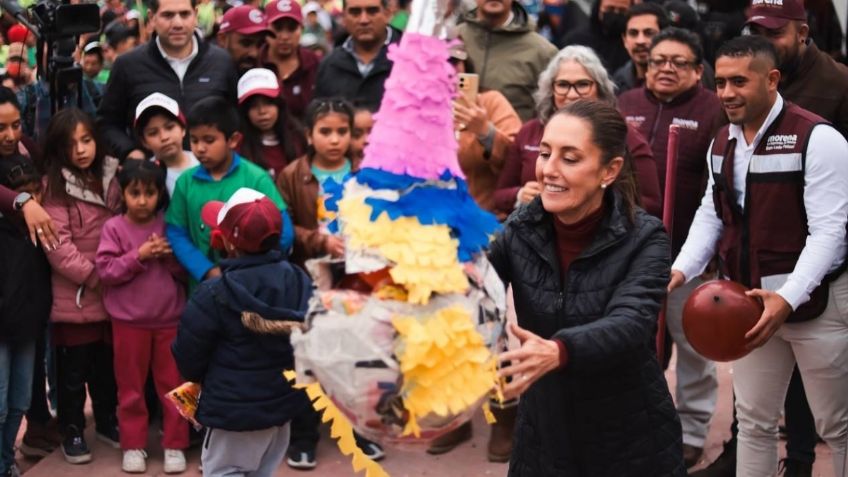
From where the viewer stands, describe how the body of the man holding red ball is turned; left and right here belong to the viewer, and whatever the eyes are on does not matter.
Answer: facing the viewer and to the left of the viewer

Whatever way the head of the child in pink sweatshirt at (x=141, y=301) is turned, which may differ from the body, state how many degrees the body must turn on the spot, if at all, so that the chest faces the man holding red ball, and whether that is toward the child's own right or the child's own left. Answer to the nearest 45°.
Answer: approximately 45° to the child's own left

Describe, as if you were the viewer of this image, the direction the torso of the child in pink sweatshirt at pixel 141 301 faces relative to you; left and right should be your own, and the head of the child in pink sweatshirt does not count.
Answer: facing the viewer

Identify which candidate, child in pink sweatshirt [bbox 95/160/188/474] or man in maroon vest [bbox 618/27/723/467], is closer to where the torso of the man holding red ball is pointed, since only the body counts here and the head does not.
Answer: the child in pink sweatshirt

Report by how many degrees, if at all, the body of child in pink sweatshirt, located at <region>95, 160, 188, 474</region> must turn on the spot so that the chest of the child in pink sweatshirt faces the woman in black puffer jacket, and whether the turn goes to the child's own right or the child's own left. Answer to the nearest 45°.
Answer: approximately 45° to the child's own left

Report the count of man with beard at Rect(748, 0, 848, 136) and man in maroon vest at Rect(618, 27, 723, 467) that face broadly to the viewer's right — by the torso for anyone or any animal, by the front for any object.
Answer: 0

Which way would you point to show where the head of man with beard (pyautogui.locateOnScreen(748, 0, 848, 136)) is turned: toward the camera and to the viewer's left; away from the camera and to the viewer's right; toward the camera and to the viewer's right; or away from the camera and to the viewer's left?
toward the camera and to the viewer's left

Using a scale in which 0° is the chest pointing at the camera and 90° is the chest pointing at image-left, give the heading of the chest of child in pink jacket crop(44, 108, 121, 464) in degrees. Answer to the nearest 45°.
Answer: approximately 315°

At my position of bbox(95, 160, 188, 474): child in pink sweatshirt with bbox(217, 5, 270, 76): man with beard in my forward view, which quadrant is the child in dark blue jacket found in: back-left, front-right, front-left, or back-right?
back-right

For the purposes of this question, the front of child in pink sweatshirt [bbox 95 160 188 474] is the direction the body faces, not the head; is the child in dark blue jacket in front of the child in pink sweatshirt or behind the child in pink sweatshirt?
in front
